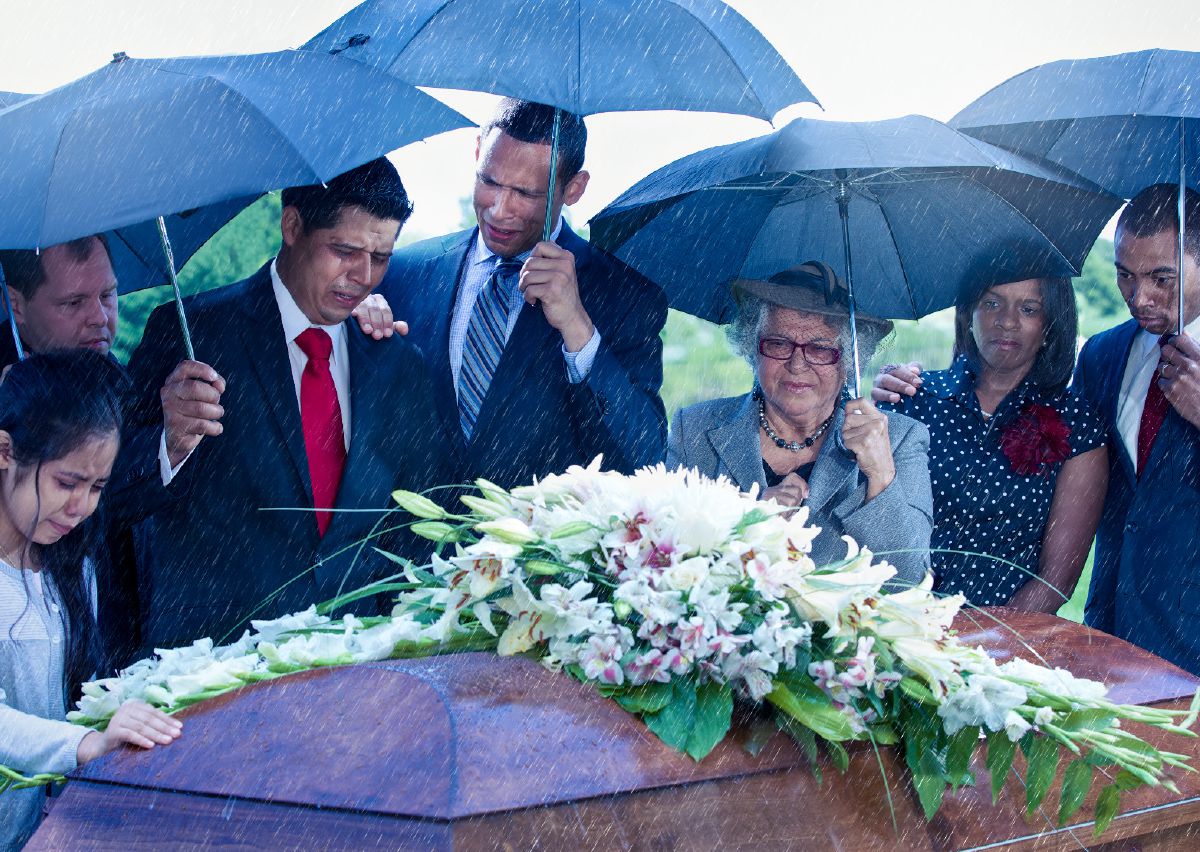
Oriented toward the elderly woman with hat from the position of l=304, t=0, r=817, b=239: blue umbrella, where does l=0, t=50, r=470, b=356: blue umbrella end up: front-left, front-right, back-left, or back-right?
back-right

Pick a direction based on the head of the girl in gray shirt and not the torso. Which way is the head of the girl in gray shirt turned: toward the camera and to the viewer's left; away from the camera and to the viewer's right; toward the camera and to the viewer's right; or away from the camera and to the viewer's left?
toward the camera and to the viewer's right

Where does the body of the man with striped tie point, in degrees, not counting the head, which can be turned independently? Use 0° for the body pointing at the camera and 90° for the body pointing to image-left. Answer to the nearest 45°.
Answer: approximately 45°

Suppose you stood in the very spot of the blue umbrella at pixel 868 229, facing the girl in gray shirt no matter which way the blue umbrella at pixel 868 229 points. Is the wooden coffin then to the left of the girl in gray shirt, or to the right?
left

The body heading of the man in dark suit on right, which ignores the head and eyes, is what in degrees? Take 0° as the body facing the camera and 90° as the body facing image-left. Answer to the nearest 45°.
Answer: approximately 45°

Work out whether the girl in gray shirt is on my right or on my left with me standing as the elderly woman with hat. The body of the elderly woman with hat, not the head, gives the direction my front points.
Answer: on my right

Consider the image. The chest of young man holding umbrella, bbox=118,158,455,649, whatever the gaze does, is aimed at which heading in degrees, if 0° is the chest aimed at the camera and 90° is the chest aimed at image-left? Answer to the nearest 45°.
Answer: approximately 315°

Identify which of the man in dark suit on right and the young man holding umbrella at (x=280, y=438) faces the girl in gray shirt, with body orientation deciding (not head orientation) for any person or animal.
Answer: the man in dark suit on right

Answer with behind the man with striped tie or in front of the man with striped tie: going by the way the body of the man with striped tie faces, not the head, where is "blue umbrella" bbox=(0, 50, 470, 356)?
in front

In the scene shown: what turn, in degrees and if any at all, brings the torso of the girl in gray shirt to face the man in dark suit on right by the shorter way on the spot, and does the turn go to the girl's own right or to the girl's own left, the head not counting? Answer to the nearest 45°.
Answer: approximately 45° to the girl's own left

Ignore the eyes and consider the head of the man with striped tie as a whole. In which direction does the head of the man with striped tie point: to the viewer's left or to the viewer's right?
to the viewer's left

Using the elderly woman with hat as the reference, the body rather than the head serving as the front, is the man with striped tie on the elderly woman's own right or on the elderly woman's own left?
on the elderly woman's own right

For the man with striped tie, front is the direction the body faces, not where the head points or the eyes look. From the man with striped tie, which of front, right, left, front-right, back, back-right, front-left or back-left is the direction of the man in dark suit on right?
back-left

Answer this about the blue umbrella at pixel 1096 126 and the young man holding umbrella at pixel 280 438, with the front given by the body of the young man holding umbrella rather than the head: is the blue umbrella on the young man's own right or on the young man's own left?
on the young man's own left

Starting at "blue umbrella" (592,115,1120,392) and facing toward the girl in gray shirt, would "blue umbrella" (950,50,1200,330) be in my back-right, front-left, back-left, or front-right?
back-left
